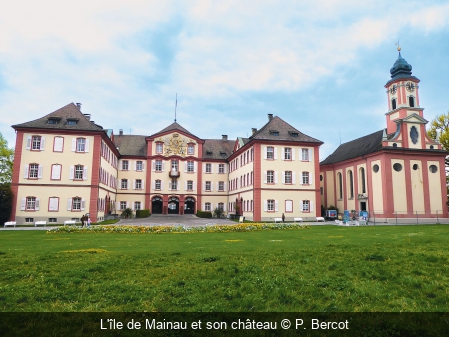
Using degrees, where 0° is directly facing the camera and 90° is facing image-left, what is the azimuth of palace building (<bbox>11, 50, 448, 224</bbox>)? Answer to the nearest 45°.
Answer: approximately 0°

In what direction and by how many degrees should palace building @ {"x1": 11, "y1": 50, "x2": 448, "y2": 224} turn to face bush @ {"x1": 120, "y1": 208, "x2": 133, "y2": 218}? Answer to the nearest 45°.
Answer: approximately 90° to its right

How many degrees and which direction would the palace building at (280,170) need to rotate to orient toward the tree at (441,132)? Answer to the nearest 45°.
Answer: approximately 90° to its left

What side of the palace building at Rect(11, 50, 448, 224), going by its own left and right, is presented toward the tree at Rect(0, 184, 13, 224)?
right
